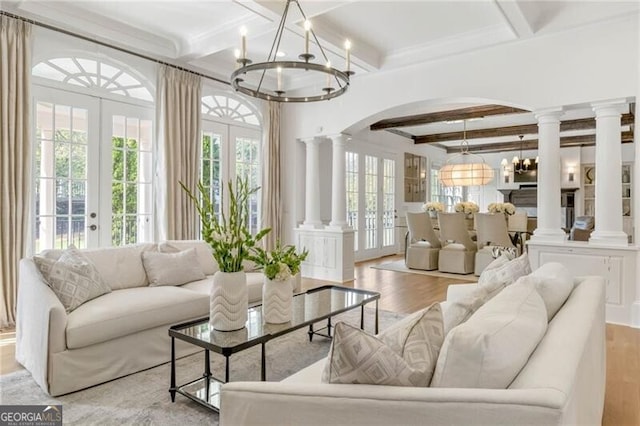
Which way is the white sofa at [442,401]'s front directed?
to the viewer's left

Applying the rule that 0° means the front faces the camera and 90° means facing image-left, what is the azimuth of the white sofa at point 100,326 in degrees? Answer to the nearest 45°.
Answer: approximately 315°

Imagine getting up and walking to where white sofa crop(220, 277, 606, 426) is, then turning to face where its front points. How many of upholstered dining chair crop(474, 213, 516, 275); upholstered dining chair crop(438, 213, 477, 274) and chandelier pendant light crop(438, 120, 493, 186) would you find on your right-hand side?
3

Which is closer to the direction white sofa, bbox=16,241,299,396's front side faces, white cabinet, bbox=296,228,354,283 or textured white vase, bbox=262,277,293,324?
the textured white vase

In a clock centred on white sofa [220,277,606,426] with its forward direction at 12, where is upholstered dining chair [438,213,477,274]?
The upholstered dining chair is roughly at 3 o'clock from the white sofa.

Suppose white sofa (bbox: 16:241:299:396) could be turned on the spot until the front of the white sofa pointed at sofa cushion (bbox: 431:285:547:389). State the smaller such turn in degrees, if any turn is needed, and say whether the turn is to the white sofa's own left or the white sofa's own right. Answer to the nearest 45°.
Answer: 0° — it already faces it

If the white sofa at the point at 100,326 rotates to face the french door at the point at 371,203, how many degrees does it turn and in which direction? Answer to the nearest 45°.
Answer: approximately 90° to its left

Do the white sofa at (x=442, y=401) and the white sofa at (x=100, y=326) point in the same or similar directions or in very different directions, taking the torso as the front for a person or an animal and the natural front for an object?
very different directions

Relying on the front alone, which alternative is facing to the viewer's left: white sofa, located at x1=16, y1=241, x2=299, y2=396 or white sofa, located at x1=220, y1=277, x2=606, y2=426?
white sofa, located at x1=220, y1=277, x2=606, y2=426
